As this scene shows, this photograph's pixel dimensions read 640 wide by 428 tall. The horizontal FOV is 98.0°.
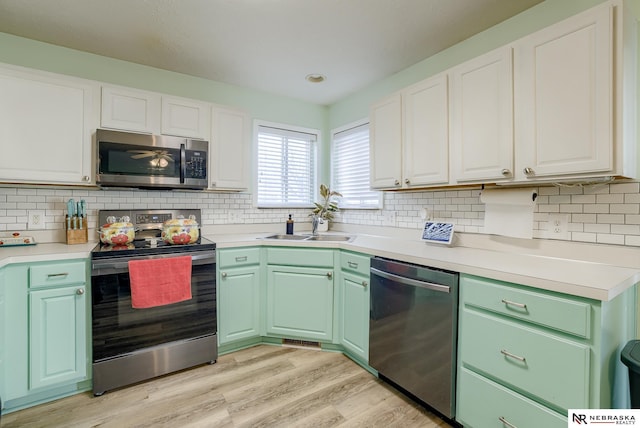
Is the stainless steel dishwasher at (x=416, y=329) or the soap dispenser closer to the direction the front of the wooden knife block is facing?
the stainless steel dishwasher

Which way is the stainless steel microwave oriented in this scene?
toward the camera

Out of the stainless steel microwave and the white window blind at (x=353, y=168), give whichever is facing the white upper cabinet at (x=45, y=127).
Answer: the white window blind

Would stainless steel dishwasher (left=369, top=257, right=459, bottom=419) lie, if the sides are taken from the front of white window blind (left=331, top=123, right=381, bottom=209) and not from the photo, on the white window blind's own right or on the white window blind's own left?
on the white window blind's own left

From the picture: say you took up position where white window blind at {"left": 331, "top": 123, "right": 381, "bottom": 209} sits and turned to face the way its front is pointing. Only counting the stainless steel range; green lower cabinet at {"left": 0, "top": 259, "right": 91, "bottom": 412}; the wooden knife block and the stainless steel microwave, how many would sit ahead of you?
4

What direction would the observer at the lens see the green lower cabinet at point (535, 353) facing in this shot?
facing the viewer and to the left of the viewer

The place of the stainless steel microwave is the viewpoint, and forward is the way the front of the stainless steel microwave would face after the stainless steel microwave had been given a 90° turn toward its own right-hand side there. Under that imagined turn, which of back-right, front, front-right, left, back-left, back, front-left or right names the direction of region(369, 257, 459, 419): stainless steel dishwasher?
back-left

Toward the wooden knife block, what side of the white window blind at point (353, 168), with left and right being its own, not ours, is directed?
front

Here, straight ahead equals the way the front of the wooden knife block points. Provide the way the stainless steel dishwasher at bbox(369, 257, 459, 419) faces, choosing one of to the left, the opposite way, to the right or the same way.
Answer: to the right

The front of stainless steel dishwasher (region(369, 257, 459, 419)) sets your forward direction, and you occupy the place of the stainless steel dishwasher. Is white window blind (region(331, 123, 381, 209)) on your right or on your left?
on your right

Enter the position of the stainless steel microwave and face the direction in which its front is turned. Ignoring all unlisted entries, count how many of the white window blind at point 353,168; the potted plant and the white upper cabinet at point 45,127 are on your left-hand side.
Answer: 2

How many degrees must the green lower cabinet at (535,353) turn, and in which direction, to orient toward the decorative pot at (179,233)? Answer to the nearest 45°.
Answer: approximately 45° to its right

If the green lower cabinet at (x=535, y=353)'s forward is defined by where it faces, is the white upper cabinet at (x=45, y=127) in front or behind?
in front

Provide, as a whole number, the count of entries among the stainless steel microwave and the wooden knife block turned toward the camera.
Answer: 2

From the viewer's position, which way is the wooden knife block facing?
facing the viewer

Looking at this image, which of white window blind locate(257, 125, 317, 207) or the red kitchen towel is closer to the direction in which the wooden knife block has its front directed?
the red kitchen towel

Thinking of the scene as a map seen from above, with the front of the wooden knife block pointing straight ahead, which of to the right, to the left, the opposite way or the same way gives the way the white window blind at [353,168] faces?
to the right
